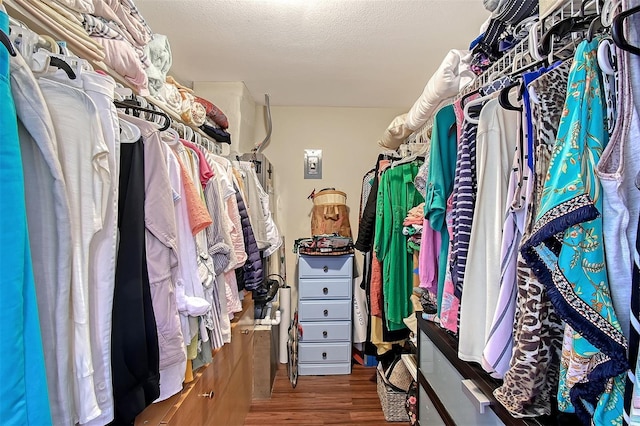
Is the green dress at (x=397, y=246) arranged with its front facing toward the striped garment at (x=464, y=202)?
yes

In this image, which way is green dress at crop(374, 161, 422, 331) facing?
toward the camera

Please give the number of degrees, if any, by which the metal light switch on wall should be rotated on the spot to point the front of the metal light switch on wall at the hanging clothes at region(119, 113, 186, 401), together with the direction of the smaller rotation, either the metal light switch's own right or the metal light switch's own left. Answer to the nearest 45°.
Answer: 0° — it already faces it

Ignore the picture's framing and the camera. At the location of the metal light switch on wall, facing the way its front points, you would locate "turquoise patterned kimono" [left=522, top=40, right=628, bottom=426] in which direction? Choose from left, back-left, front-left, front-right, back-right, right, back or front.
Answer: front

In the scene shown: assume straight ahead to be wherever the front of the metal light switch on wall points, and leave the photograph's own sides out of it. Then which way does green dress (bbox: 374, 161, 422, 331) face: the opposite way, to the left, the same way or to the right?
the same way

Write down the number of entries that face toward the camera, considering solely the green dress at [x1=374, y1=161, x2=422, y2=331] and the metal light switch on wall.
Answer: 2

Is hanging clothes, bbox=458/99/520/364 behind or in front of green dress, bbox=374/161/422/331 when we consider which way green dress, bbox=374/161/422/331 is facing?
in front

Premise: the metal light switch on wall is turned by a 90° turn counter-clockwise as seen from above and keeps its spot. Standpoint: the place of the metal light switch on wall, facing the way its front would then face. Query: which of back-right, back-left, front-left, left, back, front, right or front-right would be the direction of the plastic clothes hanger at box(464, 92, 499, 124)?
right

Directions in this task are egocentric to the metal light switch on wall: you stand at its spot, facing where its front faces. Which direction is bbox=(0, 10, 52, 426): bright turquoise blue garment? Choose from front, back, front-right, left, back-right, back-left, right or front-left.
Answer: front

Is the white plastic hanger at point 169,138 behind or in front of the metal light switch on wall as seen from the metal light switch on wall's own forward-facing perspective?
in front

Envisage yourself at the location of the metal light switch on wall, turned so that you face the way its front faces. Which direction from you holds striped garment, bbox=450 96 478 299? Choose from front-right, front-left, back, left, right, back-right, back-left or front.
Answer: front

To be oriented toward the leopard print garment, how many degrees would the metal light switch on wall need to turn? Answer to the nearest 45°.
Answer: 0° — it already faces it

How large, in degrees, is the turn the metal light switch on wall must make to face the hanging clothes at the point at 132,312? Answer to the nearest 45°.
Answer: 0° — it already faces it

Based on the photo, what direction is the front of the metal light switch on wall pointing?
toward the camera

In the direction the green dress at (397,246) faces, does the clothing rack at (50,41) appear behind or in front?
in front
